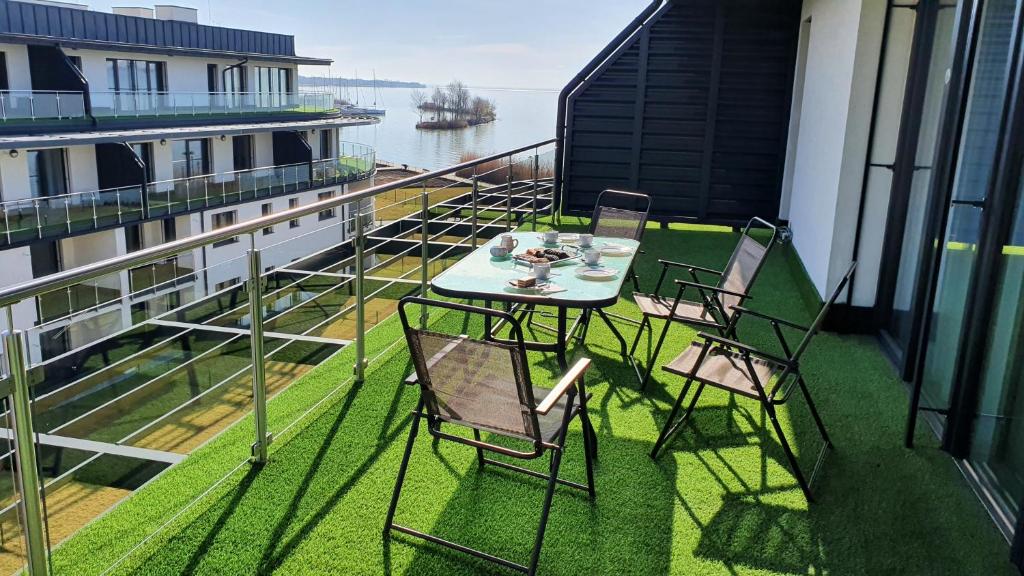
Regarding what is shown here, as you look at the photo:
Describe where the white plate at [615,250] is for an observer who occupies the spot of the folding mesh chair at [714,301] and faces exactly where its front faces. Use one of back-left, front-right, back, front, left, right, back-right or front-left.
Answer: front

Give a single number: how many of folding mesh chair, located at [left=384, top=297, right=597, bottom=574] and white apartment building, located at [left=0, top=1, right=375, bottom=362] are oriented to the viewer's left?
0

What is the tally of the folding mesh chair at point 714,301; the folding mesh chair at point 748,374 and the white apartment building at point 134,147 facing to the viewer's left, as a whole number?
2

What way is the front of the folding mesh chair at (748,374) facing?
to the viewer's left

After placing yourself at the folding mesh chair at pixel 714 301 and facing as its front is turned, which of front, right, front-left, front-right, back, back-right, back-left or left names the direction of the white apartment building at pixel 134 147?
front-right

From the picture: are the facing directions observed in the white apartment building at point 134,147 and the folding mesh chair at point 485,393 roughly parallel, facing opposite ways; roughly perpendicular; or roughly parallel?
roughly perpendicular

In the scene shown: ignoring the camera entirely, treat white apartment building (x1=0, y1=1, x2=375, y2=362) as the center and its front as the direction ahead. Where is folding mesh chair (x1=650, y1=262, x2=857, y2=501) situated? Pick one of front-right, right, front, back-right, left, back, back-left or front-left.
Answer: front-right

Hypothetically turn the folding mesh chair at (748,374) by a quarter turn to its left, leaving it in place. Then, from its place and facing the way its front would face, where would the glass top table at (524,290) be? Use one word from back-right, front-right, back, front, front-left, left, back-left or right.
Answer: right

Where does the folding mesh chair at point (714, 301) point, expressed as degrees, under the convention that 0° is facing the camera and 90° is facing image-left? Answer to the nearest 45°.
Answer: approximately 90°

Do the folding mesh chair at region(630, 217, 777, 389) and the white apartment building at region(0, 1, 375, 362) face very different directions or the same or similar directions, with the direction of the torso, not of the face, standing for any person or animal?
very different directions

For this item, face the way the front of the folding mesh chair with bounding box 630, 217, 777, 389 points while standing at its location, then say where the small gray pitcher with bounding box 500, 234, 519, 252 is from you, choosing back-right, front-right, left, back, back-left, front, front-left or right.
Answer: front

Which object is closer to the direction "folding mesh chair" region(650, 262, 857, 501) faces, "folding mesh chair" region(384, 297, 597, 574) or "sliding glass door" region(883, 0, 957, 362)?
the folding mesh chair

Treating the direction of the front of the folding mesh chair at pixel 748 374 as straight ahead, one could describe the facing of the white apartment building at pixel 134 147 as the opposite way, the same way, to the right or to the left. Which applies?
the opposite way

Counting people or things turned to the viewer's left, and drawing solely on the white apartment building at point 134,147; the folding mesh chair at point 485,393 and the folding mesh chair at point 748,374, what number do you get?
1

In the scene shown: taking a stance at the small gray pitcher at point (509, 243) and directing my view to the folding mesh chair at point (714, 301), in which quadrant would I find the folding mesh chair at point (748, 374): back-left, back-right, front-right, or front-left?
front-right

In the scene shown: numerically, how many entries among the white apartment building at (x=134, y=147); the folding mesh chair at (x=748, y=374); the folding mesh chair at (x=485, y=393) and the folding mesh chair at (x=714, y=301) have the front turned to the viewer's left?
2
